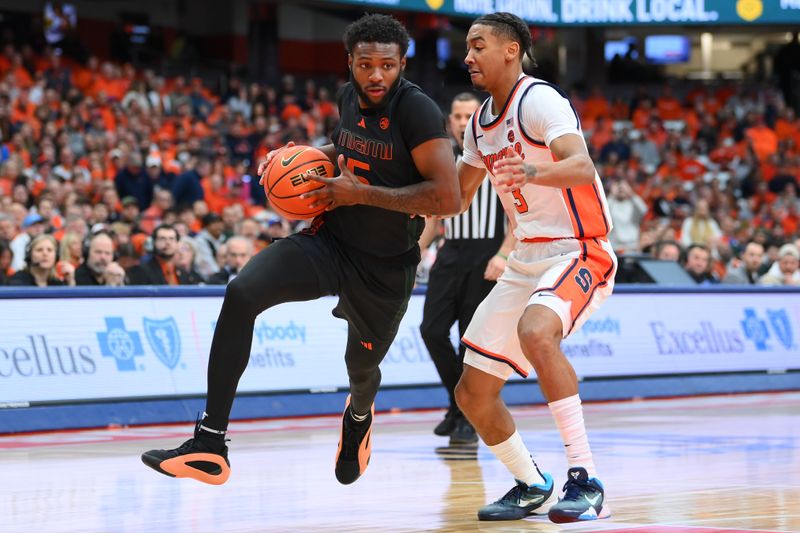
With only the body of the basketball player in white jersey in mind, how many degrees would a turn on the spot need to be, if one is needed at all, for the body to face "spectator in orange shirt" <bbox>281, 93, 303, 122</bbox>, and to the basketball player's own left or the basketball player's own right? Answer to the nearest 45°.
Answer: approximately 135° to the basketball player's own right

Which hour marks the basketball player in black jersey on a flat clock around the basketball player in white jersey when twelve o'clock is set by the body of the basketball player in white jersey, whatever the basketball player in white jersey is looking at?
The basketball player in black jersey is roughly at 1 o'clock from the basketball player in white jersey.

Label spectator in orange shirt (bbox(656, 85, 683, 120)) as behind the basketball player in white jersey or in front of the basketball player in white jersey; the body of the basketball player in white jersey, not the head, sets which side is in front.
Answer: behind

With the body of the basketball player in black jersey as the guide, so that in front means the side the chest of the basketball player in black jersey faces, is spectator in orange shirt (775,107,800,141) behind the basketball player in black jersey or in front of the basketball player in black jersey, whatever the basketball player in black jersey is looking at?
behind

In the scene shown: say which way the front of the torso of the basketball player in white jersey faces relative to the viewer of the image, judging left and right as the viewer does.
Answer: facing the viewer and to the left of the viewer

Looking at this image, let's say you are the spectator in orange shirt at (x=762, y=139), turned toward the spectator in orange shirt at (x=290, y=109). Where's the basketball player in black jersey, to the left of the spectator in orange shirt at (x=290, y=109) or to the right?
left

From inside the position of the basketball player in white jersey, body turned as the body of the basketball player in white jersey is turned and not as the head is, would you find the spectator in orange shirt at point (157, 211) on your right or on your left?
on your right

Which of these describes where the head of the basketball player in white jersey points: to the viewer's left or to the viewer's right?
to the viewer's left

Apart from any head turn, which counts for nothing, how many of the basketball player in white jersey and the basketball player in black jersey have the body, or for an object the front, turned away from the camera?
0
